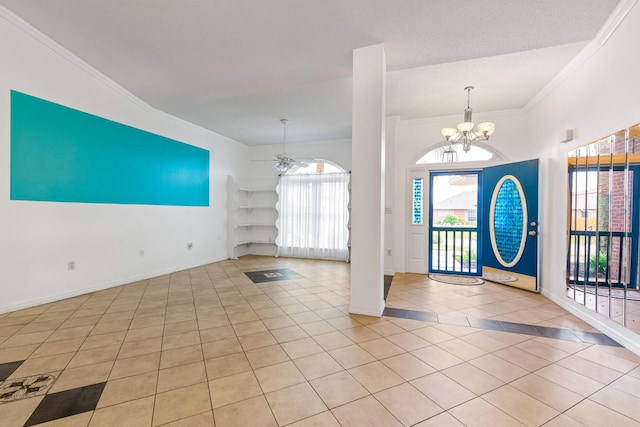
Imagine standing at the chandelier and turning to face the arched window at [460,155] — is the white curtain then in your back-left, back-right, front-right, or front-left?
front-left

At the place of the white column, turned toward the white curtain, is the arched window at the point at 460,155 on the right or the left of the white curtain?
right

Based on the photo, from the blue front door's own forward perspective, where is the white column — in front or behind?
in front

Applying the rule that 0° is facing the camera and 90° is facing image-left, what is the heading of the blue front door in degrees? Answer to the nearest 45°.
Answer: approximately 45°

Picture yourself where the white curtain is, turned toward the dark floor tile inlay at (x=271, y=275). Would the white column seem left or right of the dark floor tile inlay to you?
left
